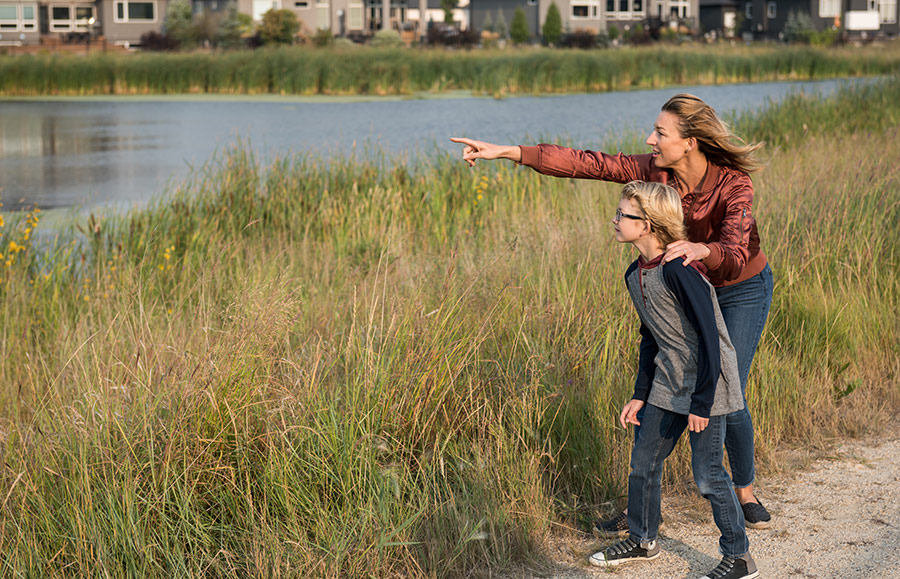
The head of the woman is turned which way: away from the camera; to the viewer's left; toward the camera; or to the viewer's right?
to the viewer's left

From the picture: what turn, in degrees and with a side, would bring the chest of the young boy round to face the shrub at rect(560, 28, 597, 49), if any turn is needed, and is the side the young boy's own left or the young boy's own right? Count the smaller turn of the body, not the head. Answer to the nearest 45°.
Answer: approximately 135° to the young boy's own right

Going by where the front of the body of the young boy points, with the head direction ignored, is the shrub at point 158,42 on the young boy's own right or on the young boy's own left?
on the young boy's own right

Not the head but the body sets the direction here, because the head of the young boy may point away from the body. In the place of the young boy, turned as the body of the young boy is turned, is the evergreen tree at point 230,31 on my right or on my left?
on my right

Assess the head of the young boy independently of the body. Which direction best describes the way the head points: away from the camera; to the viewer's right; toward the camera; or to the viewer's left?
to the viewer's left

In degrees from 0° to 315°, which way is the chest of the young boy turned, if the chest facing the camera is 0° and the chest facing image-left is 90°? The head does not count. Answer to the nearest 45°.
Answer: approximately 45°
